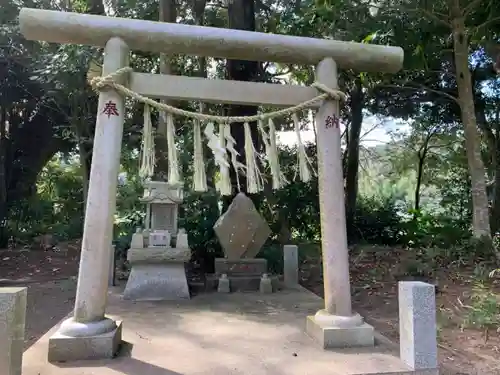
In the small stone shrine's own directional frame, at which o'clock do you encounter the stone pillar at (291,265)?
The stone pillar is roughly at 9 o'clock from the small stone shrine.

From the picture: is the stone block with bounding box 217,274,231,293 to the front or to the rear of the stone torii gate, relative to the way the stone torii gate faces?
to the rear

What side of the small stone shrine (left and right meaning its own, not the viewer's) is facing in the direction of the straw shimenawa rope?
front

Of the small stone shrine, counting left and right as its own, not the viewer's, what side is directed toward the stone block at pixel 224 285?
left

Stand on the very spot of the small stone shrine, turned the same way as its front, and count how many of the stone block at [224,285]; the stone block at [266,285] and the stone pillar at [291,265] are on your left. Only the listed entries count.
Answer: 3

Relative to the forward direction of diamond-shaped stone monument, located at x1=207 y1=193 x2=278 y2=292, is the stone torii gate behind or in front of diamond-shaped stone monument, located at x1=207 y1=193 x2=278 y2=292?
in front

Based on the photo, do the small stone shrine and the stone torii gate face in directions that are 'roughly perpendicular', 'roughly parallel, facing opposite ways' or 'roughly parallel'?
roughly parallel

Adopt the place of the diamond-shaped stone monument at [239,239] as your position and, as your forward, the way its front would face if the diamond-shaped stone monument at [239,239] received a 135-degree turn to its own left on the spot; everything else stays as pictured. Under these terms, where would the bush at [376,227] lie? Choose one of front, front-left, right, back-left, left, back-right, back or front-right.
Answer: front

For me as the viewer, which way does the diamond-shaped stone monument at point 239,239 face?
facing the viewer

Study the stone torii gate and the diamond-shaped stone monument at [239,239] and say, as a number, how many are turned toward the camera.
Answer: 2

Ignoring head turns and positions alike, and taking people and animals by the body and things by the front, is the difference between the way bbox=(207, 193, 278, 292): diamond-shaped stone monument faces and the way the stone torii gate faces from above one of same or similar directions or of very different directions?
same or similar directions

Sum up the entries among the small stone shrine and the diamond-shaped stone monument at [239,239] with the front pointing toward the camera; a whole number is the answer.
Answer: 2

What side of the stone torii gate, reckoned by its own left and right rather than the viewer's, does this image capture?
front

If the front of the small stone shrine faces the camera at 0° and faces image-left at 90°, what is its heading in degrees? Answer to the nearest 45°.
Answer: approximately 0°

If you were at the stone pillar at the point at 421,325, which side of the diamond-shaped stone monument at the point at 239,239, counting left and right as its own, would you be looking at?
front
